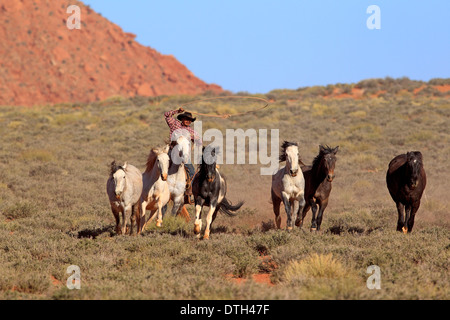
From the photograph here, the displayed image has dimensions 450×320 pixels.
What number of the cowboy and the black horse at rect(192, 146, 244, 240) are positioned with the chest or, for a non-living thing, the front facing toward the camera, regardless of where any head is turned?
2

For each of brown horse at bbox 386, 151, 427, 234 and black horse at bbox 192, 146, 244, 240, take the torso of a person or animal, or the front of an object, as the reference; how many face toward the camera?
2

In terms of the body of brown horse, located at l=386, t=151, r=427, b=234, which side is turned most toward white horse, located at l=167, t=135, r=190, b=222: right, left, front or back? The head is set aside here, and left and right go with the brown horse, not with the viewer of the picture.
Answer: right

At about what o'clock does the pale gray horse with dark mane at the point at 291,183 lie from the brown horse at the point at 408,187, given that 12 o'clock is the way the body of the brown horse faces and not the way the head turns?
The pale gray horse with dark mane is roughly at 2 o'clock from the brown horse.

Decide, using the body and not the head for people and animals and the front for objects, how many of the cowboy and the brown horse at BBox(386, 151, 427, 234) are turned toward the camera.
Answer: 2

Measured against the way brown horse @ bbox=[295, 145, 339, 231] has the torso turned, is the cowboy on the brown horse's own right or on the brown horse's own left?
on the brown horse's own right

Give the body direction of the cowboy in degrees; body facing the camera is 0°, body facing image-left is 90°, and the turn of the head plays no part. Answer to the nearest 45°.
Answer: approximately 0°

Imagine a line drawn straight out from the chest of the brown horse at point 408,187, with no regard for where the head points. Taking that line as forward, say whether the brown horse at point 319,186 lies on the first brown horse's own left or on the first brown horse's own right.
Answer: on the first brown horse's own right

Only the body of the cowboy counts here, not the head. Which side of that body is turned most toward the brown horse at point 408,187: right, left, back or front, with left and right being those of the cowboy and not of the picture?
left
